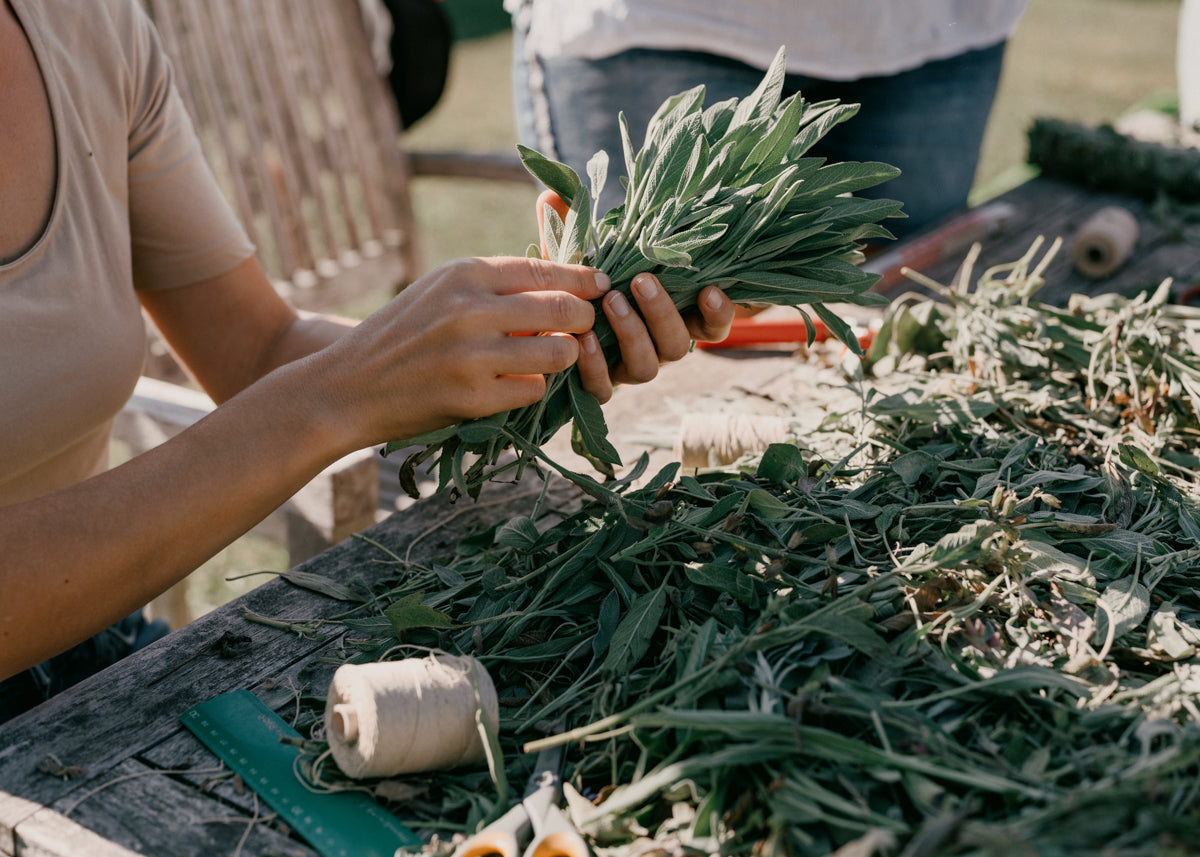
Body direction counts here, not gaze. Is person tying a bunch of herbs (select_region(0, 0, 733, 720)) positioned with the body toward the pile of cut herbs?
yes

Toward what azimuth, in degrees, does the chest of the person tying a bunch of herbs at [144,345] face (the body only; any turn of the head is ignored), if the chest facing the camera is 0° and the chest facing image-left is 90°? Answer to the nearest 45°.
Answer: approximately 315°
